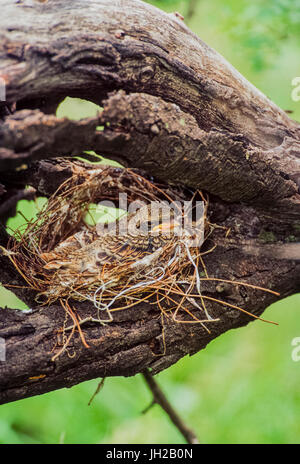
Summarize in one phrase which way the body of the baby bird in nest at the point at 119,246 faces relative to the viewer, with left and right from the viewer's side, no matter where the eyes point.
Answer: facing to the right of the viewer
